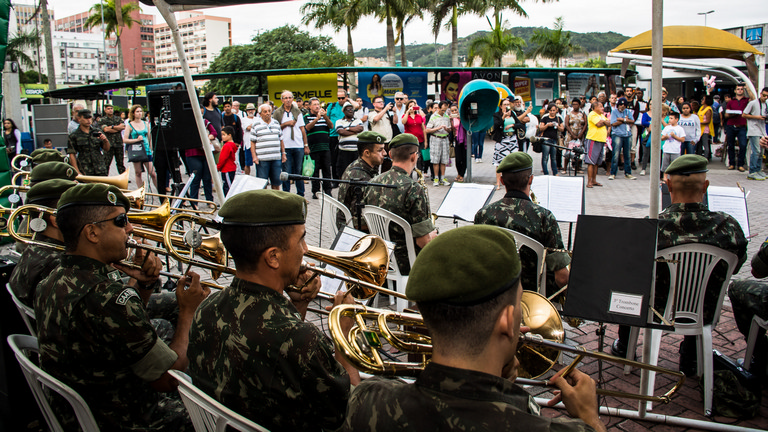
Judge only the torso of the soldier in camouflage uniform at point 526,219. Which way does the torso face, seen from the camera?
away from the camera

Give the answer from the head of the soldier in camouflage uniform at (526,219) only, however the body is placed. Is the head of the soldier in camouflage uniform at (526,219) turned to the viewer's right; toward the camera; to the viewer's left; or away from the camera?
away from the camera

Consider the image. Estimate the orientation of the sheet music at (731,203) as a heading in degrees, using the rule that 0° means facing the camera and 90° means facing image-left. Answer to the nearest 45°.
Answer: approximately 0°

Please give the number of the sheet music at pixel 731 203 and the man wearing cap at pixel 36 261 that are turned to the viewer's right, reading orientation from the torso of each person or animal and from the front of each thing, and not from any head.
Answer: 1

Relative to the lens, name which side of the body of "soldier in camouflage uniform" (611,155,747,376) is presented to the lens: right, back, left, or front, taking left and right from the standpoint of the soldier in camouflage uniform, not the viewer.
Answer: back

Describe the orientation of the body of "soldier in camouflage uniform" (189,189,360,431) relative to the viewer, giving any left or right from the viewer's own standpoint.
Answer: facing away from the viewer and to the right of the viewer

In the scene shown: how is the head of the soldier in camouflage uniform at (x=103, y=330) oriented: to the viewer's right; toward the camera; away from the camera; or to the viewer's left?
to the viewer's right
